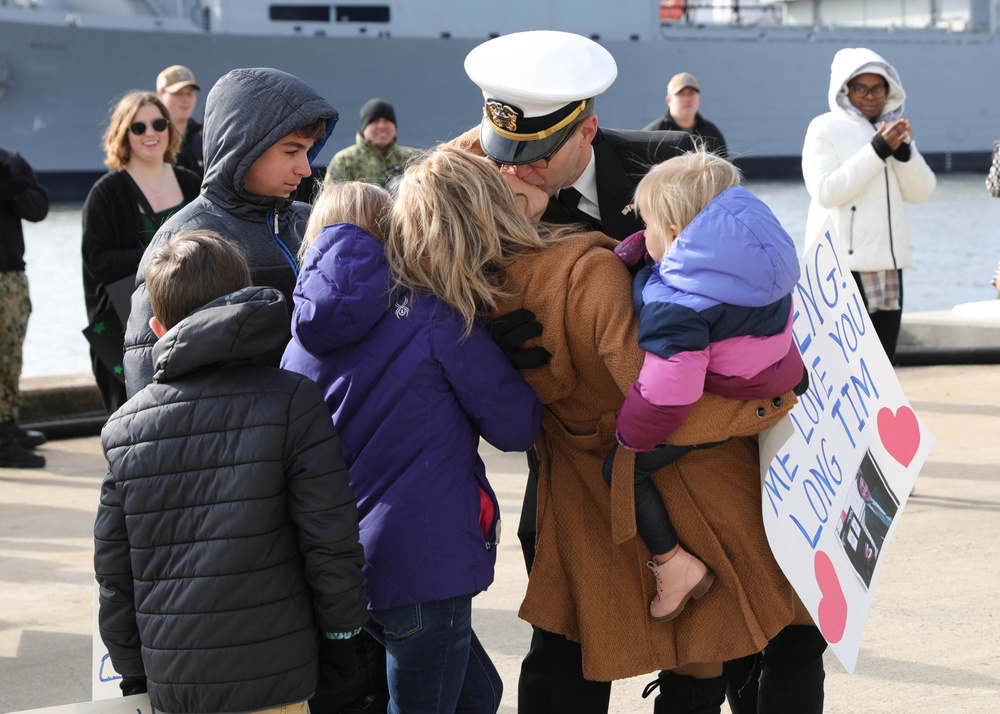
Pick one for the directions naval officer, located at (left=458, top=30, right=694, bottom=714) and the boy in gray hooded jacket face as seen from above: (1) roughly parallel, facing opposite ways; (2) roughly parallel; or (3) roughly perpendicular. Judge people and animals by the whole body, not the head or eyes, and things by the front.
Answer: roughly perpendicular

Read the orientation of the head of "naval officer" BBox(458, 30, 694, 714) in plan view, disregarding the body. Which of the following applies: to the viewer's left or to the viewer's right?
to the viewer's left

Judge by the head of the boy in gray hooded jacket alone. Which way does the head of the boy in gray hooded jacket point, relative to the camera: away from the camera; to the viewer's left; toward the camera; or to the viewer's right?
to the viewer's right

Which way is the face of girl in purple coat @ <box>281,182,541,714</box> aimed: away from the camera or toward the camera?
away from the camera

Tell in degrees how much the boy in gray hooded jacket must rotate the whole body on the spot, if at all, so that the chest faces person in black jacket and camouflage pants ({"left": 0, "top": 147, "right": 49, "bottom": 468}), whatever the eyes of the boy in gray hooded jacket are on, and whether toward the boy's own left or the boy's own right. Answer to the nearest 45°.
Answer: approximately 135° to the boy's own left

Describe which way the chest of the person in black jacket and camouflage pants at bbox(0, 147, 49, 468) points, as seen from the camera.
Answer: to the viewer's right

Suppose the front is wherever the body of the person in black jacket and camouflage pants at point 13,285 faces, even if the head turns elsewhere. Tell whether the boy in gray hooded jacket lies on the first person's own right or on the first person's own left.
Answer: on the first person's own right
